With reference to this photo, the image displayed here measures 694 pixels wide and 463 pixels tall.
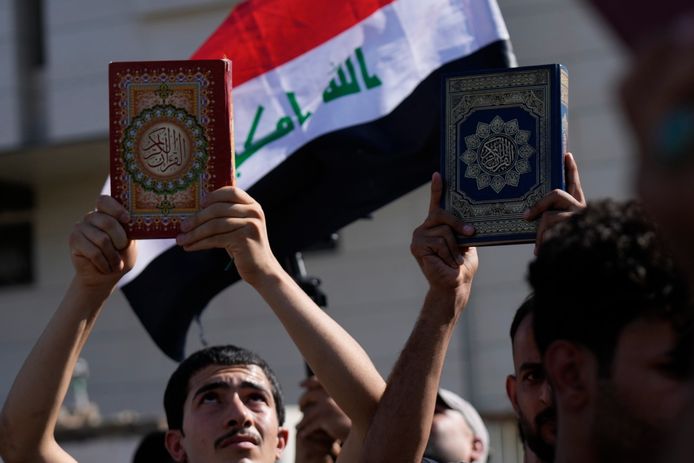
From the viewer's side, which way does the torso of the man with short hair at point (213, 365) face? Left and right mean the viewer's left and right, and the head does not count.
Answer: facing the viewer

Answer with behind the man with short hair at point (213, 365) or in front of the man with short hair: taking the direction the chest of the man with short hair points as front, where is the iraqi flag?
behind

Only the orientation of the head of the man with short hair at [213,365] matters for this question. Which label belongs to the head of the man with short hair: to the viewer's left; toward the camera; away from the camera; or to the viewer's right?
toward the camera
